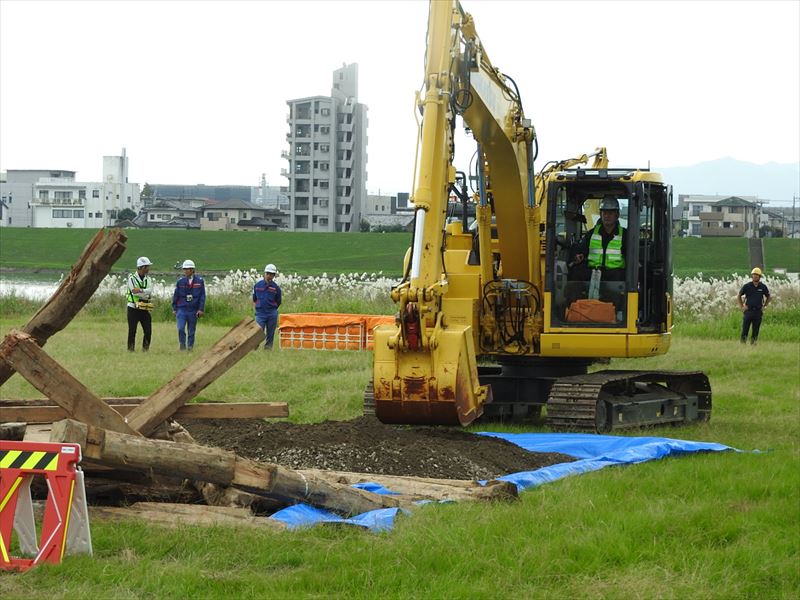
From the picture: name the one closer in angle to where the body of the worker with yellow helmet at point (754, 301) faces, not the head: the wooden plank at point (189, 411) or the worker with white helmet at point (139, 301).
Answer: the wooden plank

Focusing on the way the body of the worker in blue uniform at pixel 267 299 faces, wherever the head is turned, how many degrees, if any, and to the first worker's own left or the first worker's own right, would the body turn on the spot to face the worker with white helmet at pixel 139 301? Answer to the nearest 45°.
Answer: approximately 90° to the first worker's own right

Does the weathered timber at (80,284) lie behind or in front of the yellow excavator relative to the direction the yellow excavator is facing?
in front

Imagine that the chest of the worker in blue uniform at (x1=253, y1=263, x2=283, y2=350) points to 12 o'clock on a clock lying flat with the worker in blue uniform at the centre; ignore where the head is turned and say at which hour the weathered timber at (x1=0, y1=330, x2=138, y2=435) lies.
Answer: The weathered timber is roughly at 12 o'clock from the worker in blue uniform.

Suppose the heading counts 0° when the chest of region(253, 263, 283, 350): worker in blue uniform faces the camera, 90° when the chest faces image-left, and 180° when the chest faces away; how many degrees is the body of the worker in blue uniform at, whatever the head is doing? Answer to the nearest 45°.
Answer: approximately 0°

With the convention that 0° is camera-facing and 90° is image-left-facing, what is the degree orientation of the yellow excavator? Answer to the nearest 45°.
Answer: approximately 45°

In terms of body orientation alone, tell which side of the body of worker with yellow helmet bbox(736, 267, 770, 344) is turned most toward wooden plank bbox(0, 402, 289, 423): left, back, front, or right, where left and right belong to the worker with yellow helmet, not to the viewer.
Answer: front

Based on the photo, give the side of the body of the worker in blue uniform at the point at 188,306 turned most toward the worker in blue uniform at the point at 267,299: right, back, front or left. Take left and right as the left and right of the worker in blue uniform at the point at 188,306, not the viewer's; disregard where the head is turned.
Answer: left

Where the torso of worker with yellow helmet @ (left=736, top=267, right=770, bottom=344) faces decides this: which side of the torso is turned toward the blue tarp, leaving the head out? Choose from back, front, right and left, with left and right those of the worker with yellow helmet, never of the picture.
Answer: front

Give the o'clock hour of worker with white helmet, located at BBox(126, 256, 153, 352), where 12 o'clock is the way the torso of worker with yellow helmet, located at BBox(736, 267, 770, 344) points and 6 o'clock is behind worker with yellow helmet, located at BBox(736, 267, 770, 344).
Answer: worker with white helmet, located at BBox(126, 256, 153, 352) is roughly at 2 o'clock from worker with yellow helmet, located at BBox(736, 267, 770, 344).

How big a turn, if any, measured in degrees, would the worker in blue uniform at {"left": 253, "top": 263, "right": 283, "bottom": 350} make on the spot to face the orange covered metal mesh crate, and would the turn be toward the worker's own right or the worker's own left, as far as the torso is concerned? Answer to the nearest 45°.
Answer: approximately 135° to the worker's own left

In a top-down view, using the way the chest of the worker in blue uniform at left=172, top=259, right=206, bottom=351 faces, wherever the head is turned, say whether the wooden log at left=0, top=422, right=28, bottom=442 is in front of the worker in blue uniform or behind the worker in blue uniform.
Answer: in front
